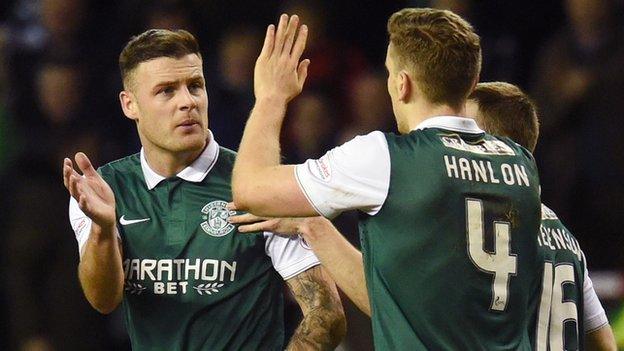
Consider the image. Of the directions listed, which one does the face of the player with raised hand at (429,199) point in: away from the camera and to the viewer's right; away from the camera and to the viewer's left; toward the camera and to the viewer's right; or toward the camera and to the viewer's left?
away from the camera and to the viewer's left

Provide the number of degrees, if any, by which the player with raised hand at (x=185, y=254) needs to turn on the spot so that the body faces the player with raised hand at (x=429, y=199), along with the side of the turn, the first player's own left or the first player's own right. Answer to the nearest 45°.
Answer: approximately 45° to the first player's own left

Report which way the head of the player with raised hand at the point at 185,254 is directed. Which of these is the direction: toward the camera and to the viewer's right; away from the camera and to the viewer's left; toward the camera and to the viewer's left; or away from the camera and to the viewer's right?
toward the camera and to the viewer's right

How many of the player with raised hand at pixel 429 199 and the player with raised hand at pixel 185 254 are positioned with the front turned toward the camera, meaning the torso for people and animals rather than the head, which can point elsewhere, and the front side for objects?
1

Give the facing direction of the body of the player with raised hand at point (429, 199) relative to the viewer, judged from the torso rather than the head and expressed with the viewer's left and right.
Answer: facing away from the viewer and to the left of the viewer

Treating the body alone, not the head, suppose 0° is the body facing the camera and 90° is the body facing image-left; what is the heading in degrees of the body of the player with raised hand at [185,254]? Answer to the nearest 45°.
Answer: approximately 0°
